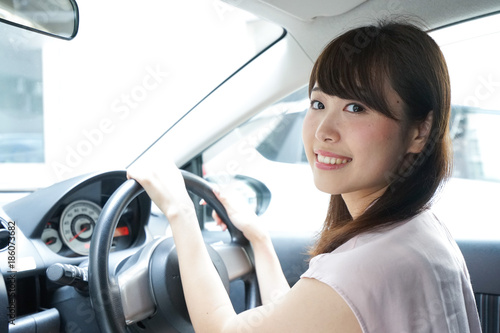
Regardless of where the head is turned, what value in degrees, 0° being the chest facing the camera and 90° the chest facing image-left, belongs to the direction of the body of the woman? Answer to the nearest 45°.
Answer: approximately 135°

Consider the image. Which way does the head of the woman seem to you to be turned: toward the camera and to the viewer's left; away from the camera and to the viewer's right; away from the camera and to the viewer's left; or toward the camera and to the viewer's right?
toward the camera and to the viewer's left
